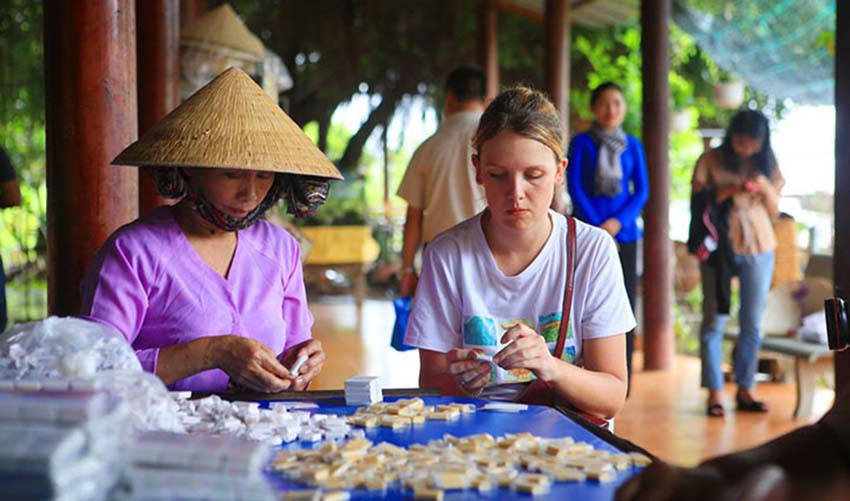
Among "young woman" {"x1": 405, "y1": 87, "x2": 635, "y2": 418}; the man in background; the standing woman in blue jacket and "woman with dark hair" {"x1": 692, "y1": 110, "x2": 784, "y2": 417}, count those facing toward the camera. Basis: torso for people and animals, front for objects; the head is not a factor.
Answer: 3

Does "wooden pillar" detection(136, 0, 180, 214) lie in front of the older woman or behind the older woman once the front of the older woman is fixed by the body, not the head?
behind

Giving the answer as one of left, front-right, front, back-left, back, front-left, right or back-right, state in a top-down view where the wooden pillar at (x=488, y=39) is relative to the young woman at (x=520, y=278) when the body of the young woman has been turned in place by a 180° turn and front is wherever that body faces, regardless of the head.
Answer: front

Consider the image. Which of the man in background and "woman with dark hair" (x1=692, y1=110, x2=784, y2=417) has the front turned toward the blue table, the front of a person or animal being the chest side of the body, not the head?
the woman with dark hair

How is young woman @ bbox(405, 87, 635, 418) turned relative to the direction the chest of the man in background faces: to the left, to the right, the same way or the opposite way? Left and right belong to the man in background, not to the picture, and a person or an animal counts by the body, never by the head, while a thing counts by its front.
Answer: the opposite way

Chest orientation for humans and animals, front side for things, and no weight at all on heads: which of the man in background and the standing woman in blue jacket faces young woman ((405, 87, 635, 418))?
the standing woman in blue jacket

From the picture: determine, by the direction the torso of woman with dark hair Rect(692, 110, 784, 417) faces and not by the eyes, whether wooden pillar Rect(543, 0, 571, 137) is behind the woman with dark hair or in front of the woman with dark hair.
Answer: behind

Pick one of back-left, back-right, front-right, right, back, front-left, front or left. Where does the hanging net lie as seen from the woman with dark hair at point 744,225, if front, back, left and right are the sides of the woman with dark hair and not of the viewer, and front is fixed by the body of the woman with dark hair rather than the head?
back

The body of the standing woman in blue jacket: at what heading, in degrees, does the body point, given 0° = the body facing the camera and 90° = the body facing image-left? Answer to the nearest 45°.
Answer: approximately 0°

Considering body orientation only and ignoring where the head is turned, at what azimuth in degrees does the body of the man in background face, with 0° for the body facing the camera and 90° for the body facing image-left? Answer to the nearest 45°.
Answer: approximately 180°

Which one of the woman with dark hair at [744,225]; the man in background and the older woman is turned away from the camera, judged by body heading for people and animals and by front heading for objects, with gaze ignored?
the man in background
